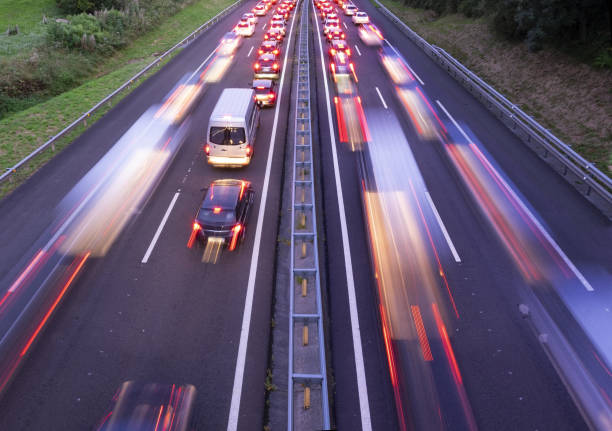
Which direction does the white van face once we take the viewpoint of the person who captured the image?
facing away from the viewer

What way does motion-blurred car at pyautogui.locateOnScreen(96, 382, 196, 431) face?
away from the camera

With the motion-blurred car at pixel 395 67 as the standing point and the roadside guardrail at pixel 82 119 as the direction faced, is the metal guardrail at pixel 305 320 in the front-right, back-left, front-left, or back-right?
front-left

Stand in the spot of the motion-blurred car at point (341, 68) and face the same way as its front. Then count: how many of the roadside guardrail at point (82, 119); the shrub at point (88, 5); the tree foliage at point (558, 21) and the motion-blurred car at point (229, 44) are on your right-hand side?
1

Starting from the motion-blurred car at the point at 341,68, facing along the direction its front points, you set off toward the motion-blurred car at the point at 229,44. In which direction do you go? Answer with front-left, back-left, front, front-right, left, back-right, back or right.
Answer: front-left

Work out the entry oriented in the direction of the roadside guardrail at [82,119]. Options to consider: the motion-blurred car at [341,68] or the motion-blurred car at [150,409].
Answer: the motion-blurred car at [150,409]

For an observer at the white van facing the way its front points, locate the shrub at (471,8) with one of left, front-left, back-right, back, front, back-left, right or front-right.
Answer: front-right

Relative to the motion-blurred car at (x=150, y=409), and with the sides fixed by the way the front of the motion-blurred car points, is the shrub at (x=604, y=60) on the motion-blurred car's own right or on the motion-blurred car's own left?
on the motion-blurred car's own right

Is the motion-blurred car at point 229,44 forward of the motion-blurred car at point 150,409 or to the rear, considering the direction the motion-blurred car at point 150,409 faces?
forward

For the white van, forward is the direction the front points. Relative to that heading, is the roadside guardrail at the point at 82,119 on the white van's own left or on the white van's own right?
on the white van's own left

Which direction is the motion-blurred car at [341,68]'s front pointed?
away from the camera

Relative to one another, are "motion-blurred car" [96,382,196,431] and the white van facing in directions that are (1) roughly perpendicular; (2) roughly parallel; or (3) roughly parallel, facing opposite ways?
roughly parallel
